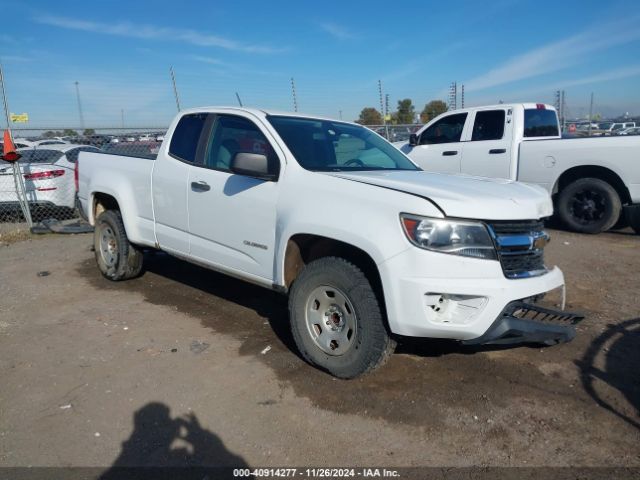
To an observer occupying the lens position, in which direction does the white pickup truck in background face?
facing away from the viewer and to the left of the viewer

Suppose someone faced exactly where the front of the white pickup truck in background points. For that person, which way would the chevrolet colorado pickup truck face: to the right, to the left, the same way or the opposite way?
the opposite way

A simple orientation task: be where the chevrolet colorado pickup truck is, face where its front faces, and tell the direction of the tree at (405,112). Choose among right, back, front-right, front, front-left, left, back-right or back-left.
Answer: back-left

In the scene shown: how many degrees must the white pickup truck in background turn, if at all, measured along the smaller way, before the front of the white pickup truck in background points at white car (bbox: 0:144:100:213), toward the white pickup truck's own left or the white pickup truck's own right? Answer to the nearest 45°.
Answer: approximately 45° to the white pickup truck's own left

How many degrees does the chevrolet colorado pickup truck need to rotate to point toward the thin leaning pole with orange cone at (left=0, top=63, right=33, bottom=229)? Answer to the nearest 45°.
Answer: approximately 180°

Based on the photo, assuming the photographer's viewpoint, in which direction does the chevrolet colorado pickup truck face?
facing the viewer and to the right of the viewer

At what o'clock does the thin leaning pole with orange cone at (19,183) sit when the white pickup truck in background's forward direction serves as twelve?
The thin leaning pole with orange cone is roughly at 10 o'clock from the white pickup truck in background.

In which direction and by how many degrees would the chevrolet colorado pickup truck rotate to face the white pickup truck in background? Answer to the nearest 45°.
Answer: approximately 90° to its left

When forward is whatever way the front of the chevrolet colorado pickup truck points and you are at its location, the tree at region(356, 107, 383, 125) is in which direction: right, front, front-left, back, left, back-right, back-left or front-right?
back-left

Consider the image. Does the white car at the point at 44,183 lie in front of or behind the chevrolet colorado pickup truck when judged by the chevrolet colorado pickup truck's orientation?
behind

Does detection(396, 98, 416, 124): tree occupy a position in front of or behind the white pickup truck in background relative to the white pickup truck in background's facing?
in front
